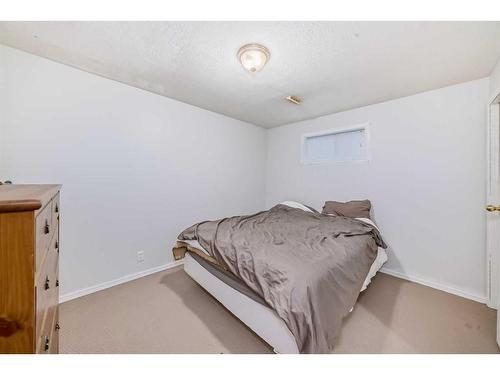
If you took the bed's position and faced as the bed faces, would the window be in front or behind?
behind

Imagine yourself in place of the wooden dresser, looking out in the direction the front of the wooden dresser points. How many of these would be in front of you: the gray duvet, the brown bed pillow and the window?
3

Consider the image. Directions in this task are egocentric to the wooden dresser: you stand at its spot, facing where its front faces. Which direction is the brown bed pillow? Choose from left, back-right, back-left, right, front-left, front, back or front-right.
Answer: front

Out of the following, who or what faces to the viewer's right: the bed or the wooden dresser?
the wooden dresser

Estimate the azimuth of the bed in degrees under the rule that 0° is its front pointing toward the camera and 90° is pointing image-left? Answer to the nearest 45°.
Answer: approximately 45°

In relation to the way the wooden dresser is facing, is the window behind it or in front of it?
in front

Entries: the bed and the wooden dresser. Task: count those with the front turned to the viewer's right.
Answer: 1

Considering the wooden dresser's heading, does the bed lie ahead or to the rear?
ahead

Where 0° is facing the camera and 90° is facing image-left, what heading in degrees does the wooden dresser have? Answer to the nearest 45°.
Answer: approximately 270°

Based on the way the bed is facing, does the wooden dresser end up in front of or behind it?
in front
